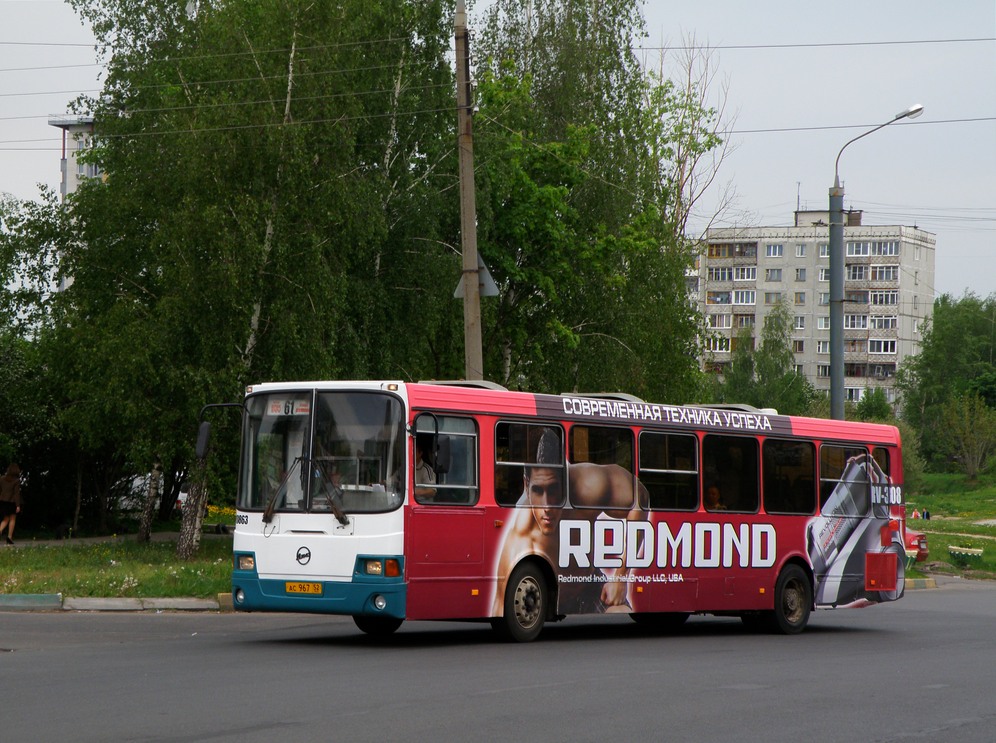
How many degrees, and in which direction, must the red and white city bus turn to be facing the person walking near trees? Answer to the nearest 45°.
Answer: approximately 90° to its right

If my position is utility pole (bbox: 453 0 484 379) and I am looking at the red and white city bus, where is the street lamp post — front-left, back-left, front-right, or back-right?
back-left

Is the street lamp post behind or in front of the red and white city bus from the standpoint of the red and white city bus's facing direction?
behind

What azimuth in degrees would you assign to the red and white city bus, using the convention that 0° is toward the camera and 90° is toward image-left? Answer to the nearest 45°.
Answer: approximately 45°

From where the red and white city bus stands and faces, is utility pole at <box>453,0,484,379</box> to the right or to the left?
on its right
